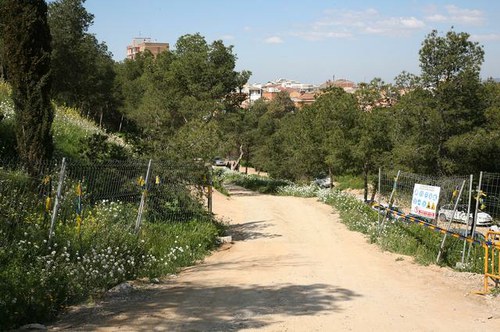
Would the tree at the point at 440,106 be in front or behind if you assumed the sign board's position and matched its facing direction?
behind

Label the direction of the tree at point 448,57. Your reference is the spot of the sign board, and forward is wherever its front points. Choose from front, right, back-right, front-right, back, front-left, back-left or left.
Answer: back

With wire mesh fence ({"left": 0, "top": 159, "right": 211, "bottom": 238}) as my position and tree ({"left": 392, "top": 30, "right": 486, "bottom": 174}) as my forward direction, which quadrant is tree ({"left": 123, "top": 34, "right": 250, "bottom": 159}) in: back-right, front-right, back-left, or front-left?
front-left

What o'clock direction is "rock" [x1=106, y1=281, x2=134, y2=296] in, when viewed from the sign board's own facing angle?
The rock is roughly at 1 o'clock from the sign board.

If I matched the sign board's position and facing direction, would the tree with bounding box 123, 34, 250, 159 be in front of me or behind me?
behind

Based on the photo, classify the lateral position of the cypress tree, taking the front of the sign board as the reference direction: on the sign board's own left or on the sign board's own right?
on the sign board's own right

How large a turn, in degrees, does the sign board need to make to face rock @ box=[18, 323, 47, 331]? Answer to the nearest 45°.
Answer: approximately 45° to its right

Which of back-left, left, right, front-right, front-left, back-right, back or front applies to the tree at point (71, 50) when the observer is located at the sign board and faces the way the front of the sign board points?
back-right

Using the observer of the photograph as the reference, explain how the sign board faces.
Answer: facing the viewer

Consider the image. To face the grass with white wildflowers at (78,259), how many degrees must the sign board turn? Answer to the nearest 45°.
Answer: approximately 45° to its right

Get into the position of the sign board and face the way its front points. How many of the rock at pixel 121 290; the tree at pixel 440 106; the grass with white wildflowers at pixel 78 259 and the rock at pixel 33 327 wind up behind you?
1

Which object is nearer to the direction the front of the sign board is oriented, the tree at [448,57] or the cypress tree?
the cypress tree

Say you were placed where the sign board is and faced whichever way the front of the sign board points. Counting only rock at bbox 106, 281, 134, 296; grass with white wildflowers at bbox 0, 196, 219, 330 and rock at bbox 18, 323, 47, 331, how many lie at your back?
0
